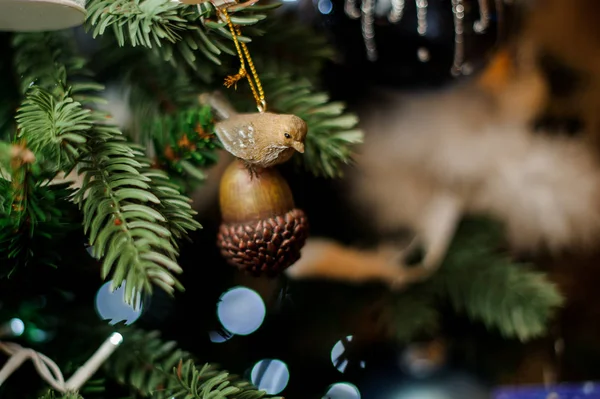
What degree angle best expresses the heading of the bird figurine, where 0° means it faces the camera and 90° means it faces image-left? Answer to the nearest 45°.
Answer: approximately 315°
